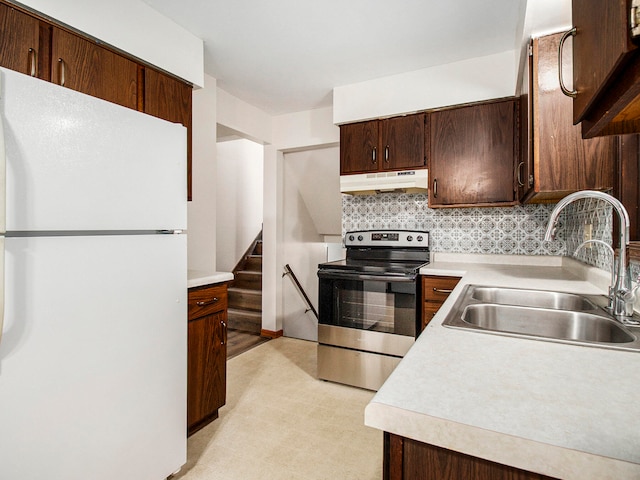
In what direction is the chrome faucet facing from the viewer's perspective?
to the viewer's left

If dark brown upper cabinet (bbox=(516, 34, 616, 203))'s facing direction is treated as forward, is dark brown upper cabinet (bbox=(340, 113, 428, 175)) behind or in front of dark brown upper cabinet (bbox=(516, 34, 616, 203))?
in front

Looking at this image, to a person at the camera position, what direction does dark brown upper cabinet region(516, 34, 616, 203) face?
facing to the left of the viewer

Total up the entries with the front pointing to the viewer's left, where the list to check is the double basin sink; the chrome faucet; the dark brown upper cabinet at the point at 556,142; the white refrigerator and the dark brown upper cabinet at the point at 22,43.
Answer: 3

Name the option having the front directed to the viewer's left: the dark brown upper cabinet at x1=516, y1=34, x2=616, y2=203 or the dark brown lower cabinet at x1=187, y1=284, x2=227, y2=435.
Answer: the dark brown upper cabinet

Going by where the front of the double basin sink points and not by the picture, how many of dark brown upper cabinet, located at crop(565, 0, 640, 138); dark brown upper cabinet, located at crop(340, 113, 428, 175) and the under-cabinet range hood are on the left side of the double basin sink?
1

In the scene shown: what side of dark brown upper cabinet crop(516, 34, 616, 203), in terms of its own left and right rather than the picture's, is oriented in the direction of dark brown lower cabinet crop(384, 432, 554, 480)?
left

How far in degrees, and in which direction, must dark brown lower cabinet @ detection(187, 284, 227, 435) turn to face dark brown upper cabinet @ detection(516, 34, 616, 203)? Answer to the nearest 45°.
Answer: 0° — it already faces it

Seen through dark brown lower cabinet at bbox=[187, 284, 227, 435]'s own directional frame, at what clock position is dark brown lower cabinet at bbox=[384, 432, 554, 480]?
dark brown lower cabinet at bbox=[384, 432, 554, 480] is roughly at 1 o'clock from dark brown lower cabinet at bbox=[187, 284, 227, 435].

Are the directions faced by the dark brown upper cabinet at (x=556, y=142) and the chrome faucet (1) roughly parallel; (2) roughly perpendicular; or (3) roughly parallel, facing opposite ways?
roughly parallel

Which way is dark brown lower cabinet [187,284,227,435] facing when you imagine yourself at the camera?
facing the viewer and to the right of the viewer

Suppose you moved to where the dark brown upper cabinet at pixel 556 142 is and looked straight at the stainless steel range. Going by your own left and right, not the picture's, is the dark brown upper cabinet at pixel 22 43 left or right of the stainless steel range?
left

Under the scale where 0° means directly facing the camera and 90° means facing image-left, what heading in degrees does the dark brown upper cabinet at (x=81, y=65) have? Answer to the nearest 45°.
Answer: approximately 315°

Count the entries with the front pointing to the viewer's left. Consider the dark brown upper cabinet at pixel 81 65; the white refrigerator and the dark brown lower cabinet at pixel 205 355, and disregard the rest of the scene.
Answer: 0

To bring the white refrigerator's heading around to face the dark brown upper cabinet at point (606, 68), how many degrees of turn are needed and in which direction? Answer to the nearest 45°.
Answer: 0° — it already faces it

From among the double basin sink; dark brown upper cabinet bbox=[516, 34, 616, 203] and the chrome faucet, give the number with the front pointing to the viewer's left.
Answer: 3
